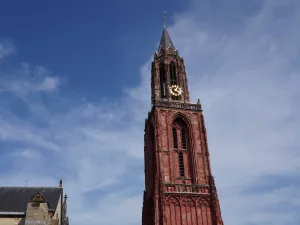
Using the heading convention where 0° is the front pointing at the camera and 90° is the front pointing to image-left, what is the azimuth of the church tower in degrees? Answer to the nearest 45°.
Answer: approximately 0°
